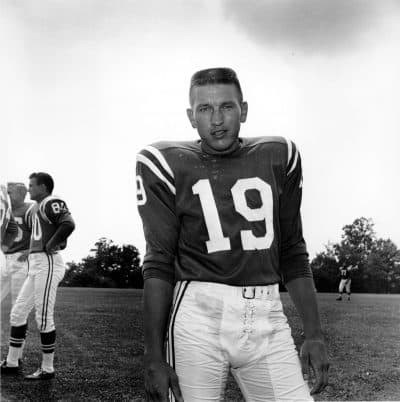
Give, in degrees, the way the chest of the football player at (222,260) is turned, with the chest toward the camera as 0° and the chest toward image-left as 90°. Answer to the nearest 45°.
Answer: approximately 0°

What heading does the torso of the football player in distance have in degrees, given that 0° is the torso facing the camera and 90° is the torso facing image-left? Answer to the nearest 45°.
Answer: approximately 45°

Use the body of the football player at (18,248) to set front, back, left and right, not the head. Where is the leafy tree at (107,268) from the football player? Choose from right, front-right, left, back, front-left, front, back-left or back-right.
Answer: back

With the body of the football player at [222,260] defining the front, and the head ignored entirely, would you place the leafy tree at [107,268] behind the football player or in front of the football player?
behind
